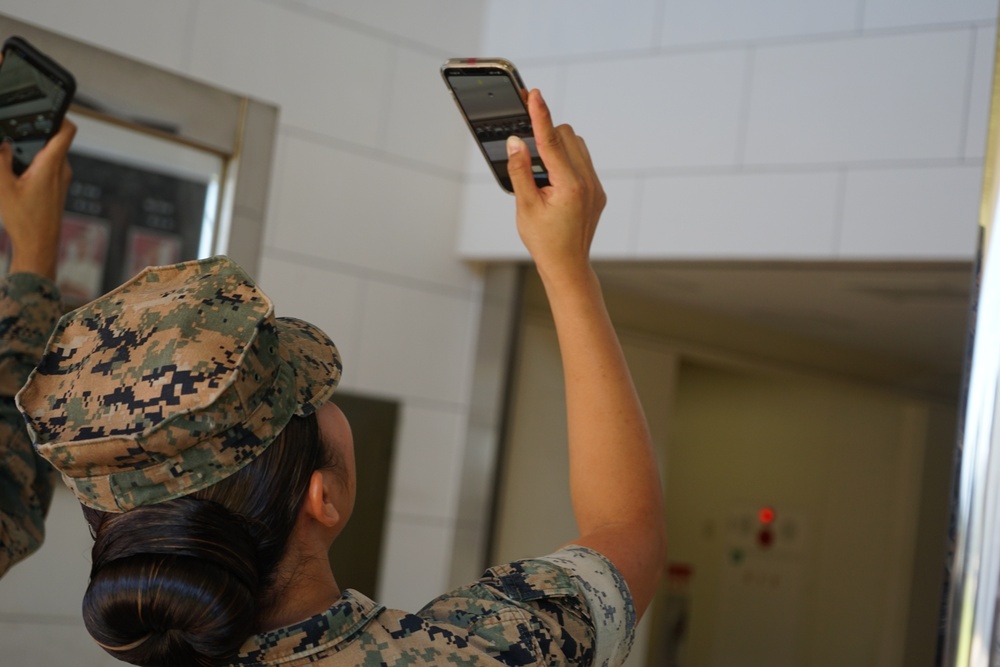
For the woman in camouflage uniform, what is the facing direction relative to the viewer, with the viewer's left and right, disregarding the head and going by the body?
facing away from the viewer and to the right of the viewer

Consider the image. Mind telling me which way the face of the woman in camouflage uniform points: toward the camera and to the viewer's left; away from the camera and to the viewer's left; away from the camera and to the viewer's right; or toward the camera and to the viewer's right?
away from the camera and to the viewer's right
